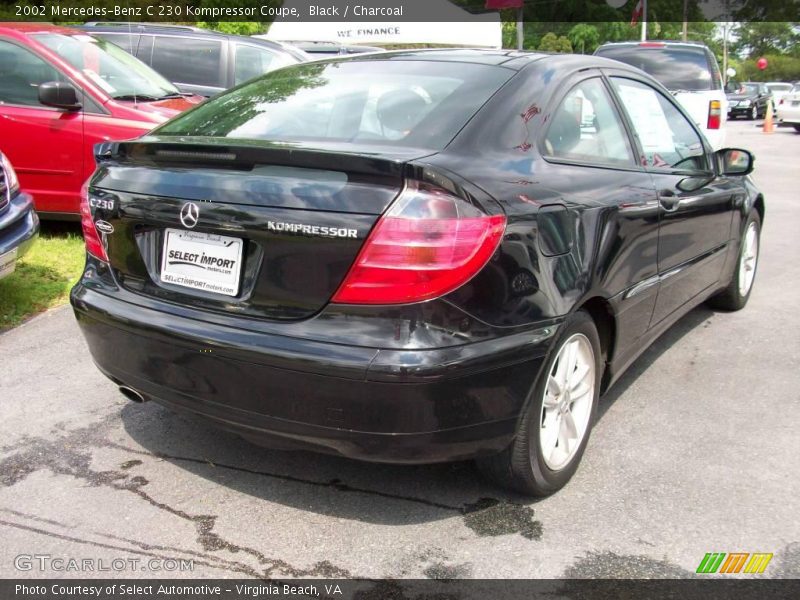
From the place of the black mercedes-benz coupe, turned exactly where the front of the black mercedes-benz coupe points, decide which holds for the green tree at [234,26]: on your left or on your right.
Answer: on your left

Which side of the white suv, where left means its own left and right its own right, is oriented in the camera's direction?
back

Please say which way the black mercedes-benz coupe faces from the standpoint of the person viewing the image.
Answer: facing away from the viewer and to the right of the viewer

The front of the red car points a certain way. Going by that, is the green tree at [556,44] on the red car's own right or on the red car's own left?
on the red car's own left

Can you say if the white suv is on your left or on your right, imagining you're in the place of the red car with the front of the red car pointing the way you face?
on your left

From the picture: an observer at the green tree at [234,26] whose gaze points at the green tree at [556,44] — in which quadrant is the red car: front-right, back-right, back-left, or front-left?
back-right

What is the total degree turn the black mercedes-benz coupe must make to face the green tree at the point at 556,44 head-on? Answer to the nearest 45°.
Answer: approximately 45° to its left

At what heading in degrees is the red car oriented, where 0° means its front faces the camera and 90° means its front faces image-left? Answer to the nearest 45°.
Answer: approximately 315°

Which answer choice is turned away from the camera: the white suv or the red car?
the white suv

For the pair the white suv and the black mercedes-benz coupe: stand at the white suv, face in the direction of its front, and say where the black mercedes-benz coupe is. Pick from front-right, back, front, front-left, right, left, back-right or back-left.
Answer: back

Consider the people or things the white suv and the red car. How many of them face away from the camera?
1

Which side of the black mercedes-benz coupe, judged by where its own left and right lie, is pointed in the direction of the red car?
left

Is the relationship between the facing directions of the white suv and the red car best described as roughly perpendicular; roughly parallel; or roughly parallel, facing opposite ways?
roughly perpendicular
